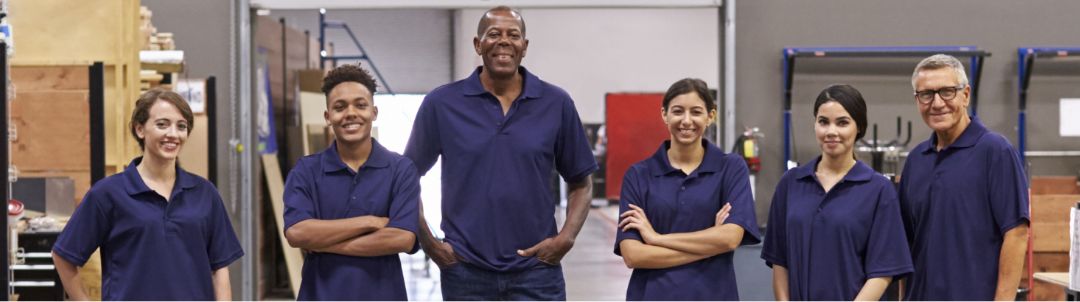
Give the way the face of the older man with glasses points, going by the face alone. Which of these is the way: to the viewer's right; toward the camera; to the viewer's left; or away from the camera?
toward the camera

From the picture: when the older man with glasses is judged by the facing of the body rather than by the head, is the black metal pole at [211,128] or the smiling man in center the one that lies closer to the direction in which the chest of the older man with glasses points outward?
the smiling man in center

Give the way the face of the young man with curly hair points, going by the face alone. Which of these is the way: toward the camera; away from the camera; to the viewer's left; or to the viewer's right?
toward the camera

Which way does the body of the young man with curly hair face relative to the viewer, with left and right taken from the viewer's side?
facing the viewer

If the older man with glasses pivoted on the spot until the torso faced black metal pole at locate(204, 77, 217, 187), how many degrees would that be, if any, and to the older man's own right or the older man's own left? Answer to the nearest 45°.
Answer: approximately 90° to the older man's own right

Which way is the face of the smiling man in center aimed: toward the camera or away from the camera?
toward the camera

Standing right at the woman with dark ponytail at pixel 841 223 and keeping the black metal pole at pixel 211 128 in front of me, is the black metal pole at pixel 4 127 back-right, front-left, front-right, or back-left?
front-left

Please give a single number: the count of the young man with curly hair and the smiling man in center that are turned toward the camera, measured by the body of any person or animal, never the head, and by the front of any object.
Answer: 2

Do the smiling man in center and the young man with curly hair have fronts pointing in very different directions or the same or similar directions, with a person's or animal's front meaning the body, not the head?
same or similar directions

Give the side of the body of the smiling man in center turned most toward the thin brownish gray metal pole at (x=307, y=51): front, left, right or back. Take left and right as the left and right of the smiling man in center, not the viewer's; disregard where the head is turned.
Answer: back

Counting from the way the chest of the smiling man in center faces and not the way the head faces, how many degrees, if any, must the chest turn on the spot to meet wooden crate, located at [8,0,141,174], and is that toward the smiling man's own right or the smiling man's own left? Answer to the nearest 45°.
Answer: approximately 135° to the smiling man's own right

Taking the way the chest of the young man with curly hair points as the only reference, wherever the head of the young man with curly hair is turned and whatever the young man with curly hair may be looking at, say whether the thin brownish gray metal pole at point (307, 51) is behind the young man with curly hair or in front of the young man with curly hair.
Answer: behind

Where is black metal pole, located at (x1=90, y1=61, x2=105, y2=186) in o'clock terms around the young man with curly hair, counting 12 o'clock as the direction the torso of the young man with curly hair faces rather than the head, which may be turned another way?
The black metal pole is roughly at 5 o'clock from the young man with curly hair.

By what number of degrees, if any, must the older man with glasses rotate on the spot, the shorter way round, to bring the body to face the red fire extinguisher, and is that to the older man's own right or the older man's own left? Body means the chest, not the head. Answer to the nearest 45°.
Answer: approximately 135° to the older man's own right
